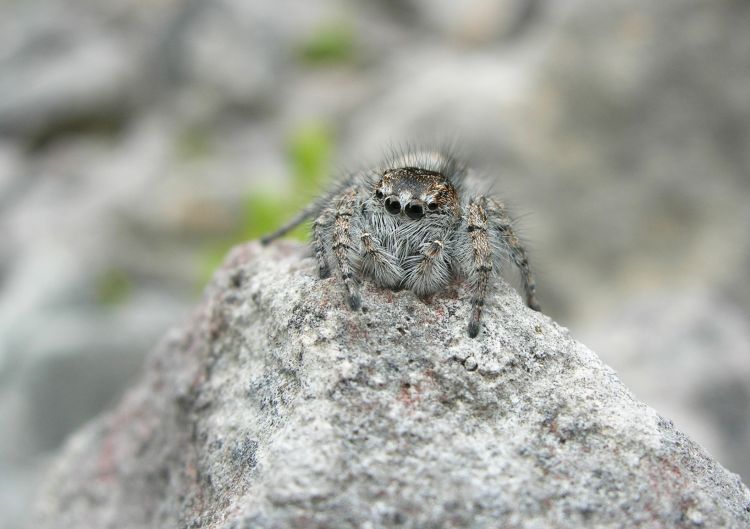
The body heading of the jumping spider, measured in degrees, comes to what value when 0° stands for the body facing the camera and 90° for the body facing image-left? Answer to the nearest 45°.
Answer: approximately 0°

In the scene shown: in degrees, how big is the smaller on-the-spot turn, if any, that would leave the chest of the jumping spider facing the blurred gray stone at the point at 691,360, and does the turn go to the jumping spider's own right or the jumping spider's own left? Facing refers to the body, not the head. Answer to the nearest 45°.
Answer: approximately 135° to the jumping spider's own left
